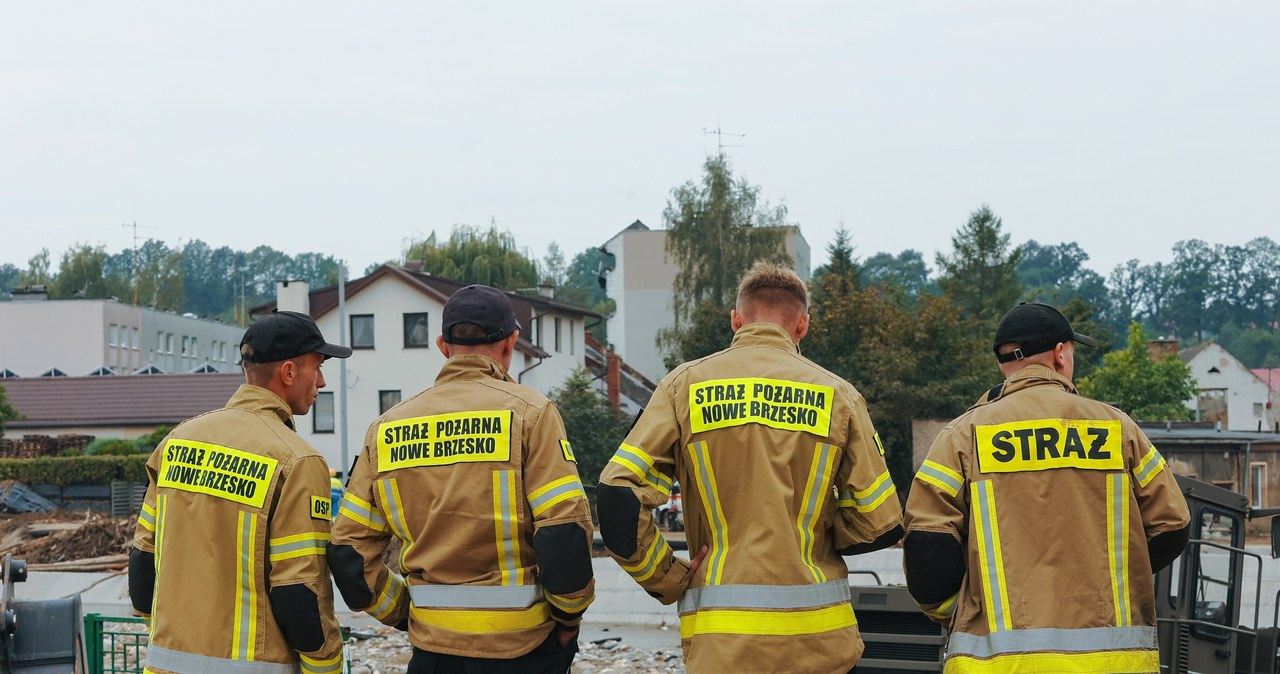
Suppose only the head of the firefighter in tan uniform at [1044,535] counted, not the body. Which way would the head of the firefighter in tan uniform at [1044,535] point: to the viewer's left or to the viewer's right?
to the viewer's right

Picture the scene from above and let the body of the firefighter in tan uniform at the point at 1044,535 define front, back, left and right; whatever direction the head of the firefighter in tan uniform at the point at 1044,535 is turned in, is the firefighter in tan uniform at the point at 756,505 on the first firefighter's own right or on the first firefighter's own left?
on the first firefighter's own left

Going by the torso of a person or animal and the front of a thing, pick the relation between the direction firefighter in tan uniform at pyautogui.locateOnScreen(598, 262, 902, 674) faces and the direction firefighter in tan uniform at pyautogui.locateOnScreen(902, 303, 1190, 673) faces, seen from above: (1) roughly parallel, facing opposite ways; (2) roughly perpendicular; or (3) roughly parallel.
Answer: roughly parallel

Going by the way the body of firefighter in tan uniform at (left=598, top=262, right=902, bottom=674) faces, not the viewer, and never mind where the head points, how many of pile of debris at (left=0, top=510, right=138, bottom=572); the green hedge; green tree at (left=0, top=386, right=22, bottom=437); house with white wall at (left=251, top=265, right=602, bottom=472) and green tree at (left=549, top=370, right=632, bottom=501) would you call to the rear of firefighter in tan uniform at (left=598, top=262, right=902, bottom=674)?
0

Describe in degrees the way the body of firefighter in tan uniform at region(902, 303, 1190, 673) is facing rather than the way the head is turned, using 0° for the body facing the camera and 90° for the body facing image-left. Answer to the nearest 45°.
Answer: approximately 180°

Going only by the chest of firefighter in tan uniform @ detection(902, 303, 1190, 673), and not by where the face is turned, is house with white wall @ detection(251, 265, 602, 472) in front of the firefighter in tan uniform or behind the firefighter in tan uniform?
in front

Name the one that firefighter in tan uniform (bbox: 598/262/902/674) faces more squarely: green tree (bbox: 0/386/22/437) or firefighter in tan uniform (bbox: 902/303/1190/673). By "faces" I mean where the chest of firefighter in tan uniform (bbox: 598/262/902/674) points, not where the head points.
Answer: the green tree

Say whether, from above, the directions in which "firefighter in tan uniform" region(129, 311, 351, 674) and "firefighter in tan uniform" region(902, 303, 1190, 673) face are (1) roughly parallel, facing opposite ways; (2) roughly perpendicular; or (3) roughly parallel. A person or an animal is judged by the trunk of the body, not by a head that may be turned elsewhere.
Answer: roughly parallel

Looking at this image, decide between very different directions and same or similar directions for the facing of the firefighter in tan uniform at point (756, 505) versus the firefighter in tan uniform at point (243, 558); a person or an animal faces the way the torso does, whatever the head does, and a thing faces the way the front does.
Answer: same or similar directions

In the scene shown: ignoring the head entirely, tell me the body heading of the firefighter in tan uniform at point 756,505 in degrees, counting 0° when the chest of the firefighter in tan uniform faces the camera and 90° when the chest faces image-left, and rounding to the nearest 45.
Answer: approximately 180°

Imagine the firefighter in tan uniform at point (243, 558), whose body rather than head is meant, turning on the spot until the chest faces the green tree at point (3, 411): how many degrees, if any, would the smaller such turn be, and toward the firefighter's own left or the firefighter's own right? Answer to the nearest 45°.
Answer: approximately 45° to the firefighter's own left

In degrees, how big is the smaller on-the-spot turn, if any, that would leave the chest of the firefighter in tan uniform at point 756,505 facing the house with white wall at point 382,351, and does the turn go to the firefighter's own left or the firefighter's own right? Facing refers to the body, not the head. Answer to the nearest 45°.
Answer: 0° — they already face it

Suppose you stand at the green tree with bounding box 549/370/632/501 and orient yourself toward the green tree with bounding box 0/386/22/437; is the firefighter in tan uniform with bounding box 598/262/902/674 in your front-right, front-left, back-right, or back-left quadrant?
back-left

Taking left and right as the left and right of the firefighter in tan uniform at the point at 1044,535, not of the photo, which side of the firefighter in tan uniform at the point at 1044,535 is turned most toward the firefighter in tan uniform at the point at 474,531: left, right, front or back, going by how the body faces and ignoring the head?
left

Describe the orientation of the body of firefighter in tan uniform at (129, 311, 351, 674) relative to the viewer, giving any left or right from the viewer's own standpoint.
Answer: facing away from the viewer and to the right of the viewer

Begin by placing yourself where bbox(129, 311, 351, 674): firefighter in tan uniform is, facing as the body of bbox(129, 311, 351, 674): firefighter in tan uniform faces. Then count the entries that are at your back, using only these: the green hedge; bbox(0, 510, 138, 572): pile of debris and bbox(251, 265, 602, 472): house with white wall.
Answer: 0

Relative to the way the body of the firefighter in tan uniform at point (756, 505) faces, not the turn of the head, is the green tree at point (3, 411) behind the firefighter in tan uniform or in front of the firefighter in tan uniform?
in front

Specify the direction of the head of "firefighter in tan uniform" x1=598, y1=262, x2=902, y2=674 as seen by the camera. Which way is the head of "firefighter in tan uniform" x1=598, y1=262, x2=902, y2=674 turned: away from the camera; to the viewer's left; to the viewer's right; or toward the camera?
away from the camera

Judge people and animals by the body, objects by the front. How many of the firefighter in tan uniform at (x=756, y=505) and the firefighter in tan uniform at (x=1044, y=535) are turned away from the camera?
2
